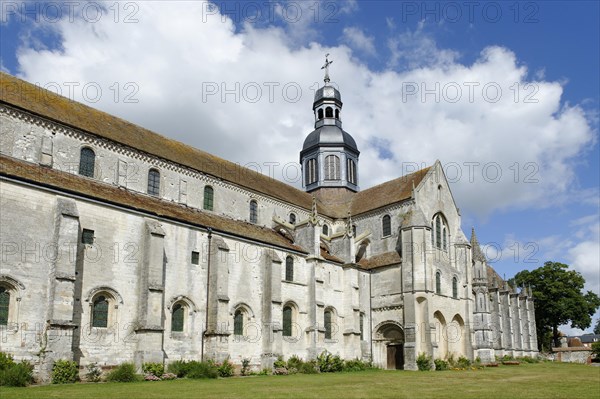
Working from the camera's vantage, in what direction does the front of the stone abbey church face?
facing the viewer and to the left of the viewer

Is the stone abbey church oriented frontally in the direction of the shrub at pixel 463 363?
no
